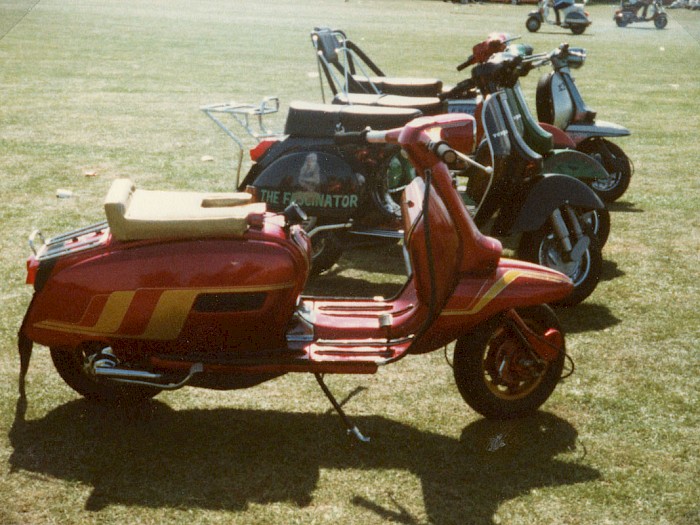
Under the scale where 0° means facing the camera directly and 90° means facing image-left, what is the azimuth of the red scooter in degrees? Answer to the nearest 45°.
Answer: approximately 270°

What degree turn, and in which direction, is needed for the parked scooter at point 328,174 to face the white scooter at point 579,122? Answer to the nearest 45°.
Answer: approximately 45° to its left

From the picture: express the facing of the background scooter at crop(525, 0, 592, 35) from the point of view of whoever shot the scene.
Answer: facing to the left of the viewer

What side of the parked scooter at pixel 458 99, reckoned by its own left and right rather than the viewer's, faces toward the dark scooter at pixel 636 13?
left

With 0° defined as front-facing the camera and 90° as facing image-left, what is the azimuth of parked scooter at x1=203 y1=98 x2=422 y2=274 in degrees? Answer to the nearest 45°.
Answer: approximately 270°

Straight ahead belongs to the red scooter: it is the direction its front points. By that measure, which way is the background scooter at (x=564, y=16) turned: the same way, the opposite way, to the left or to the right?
the opposite way

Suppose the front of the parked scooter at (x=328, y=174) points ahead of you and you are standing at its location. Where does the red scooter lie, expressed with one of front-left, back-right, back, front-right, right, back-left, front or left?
right

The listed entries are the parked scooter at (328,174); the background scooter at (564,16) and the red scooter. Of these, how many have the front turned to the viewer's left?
1

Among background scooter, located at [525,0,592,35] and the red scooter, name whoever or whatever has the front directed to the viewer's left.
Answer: the background scooter

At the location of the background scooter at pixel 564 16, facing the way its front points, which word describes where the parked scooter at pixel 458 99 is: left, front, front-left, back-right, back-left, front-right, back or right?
left

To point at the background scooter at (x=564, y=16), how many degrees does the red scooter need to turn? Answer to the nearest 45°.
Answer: approximately 90° to its left

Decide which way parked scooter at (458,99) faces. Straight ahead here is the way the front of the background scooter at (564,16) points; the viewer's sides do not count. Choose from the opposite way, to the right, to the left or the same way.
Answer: the opposite way

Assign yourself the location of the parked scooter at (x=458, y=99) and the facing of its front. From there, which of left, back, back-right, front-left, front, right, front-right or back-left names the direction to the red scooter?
right

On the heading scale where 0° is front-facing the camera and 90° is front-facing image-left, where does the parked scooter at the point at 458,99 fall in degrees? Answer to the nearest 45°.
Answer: approximately 270°
